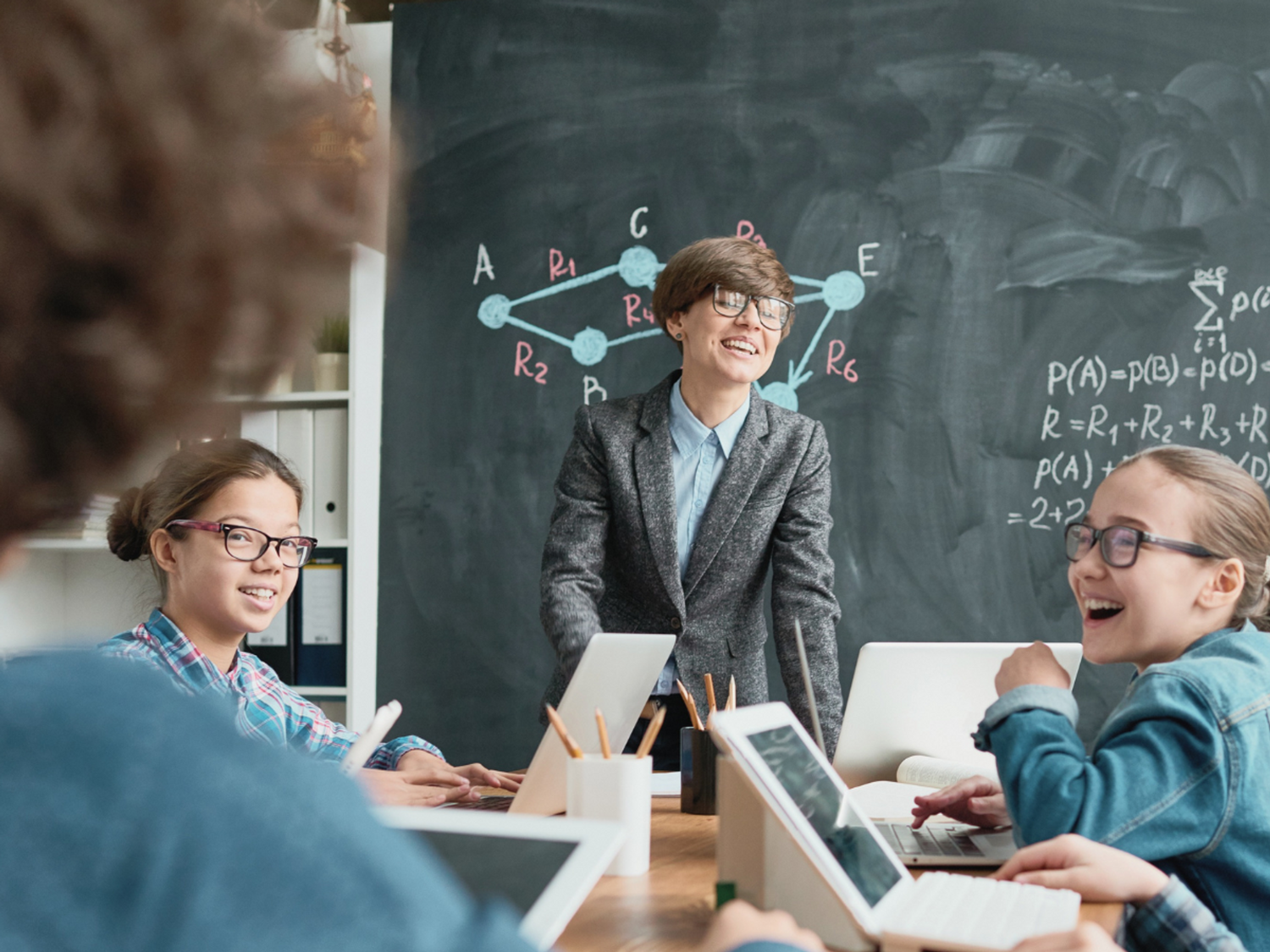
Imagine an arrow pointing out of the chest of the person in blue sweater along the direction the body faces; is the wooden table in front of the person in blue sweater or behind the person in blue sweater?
in front

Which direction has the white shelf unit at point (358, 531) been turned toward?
toward the camera

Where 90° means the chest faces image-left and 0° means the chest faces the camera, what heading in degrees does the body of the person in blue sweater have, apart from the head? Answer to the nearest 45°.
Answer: approximately 225°

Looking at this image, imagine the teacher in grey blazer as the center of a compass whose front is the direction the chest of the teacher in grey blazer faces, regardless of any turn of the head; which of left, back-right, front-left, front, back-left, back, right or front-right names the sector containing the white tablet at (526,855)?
front

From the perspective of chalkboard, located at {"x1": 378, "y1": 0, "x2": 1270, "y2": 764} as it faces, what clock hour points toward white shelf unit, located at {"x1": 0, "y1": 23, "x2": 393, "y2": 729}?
The white shelf unit is roughly at 3 o'clock from the chalkboard.

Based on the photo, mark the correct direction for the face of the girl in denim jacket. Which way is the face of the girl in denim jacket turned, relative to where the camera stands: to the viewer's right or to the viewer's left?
to the viewer's left

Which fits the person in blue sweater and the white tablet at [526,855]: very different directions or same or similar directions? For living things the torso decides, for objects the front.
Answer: very different directions

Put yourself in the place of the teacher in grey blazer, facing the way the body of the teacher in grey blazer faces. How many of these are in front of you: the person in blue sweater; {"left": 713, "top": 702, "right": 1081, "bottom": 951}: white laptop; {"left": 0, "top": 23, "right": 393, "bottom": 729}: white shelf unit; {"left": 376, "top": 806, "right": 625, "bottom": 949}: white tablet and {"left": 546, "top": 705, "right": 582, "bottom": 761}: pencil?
4

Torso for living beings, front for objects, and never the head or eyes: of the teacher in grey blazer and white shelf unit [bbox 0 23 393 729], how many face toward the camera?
2

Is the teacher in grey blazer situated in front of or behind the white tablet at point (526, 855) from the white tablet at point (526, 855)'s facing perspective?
behind

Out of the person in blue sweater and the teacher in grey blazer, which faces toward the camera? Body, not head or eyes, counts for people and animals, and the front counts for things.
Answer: the teacher in grey blazer

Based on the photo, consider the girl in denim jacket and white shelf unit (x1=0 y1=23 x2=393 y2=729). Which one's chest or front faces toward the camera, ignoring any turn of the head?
the white shelf unit

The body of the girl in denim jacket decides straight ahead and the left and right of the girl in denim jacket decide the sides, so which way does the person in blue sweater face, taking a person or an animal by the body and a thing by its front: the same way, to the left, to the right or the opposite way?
to the right

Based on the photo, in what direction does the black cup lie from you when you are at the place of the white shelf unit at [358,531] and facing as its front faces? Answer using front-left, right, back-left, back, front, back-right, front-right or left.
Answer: front

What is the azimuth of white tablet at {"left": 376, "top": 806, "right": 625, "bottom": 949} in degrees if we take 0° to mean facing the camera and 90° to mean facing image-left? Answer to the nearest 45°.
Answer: approximately 45°

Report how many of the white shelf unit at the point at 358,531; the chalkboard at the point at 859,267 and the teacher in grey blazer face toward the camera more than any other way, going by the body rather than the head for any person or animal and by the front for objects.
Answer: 3

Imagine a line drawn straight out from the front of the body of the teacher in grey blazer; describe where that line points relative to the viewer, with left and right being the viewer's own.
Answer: facing the viewer
